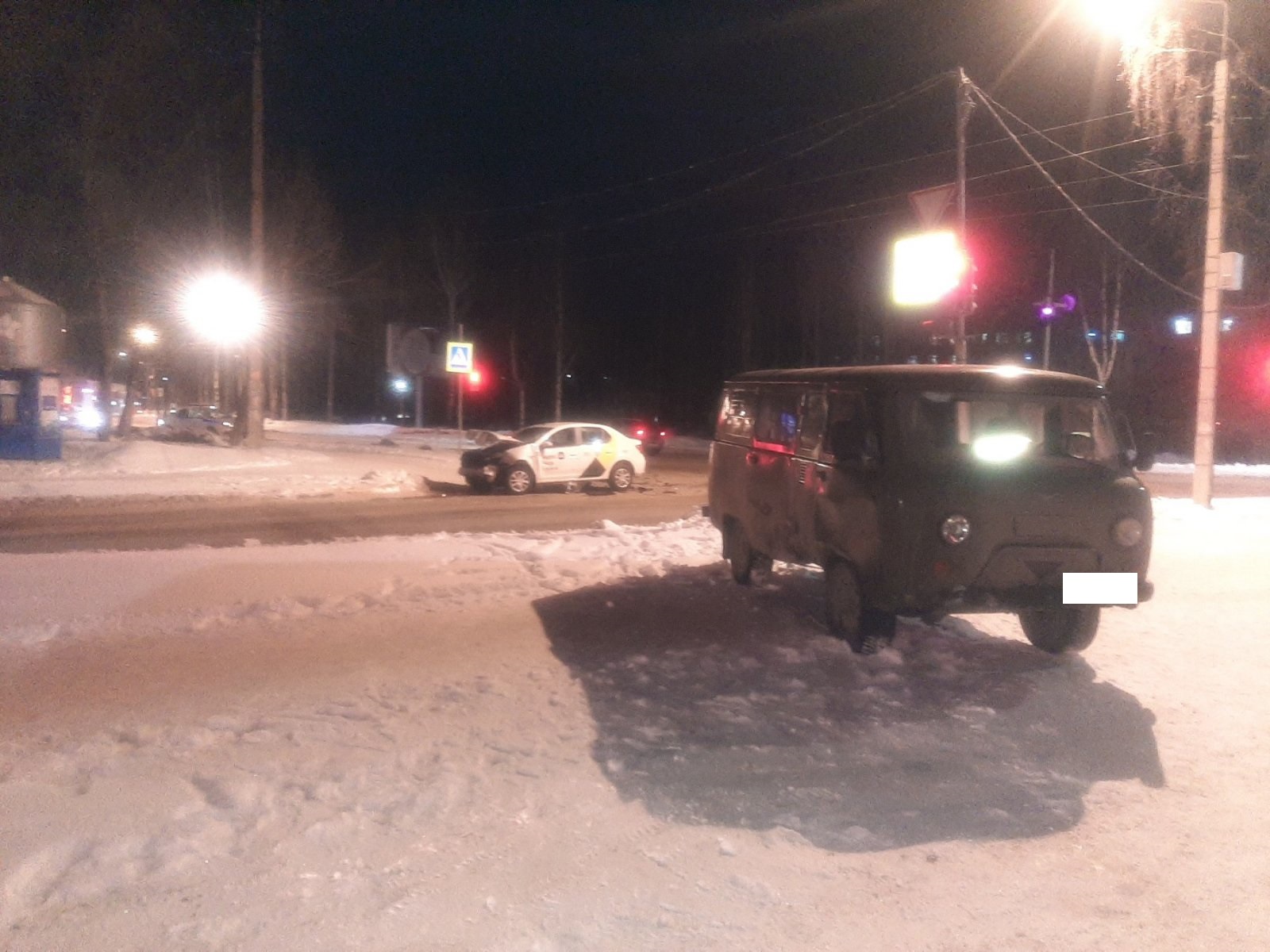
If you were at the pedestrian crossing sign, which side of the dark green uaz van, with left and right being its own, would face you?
back

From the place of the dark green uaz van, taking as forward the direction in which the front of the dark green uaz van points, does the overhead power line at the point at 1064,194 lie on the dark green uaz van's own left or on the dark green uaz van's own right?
on the dark green uaz van's own left

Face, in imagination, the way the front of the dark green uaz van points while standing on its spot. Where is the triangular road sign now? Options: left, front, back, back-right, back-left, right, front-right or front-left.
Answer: back-left

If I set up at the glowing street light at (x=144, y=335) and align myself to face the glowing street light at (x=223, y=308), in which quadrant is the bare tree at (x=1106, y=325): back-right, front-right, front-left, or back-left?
front-left

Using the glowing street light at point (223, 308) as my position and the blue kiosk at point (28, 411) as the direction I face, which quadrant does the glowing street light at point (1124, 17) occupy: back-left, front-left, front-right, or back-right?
front-left

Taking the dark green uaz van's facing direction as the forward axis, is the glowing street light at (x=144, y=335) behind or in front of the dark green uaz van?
behind

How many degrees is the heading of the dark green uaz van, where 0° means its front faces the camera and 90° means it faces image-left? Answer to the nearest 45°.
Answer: approximately 315°

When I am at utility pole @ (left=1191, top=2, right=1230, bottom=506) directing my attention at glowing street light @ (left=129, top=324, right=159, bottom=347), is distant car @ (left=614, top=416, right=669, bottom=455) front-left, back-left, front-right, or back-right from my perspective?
front-right

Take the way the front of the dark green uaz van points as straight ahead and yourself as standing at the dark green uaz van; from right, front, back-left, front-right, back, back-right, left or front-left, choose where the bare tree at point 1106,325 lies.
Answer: back-left

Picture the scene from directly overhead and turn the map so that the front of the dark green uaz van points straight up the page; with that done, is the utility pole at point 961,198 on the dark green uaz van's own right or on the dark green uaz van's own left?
on the dark green uaz van's own left

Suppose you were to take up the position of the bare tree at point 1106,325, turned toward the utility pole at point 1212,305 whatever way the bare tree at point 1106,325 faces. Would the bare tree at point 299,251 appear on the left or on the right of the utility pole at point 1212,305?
right

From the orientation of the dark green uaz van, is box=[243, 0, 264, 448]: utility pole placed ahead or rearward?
rearward

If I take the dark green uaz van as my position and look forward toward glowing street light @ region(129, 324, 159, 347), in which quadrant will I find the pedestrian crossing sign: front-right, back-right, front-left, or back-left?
front-right

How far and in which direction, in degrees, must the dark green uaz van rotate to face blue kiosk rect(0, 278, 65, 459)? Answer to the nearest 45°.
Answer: approximately 180°

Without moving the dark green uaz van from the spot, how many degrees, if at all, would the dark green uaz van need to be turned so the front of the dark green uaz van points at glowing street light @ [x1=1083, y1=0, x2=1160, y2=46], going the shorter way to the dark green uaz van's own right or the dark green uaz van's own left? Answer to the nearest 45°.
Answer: approximately 135° to the dark green uaz van's own left
